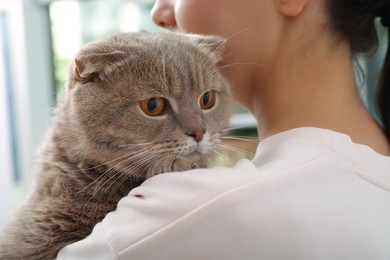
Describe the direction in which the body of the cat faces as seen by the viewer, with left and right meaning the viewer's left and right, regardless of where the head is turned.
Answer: facing the viewer and to the right of the viewer

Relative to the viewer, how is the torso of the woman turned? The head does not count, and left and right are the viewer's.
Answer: facing away from the viewer and to the left of the viewer
